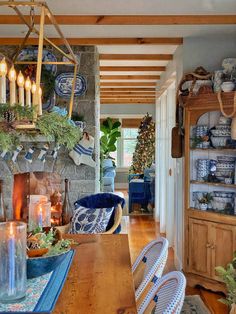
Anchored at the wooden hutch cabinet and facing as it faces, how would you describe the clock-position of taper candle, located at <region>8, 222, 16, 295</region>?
The taper candle is roughly at 11 o'clock from the wooden hutch cabinet.

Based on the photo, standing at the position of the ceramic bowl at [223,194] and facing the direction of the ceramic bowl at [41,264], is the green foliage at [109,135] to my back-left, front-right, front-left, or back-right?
back-right

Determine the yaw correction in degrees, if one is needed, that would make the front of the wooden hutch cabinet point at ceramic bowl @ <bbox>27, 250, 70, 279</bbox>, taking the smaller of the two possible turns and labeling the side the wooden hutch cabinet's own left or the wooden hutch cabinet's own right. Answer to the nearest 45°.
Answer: approximately 45° to the wooden hutch cabinet's own left

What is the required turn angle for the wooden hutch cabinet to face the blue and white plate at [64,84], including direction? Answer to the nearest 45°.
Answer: approximately 45° to its right

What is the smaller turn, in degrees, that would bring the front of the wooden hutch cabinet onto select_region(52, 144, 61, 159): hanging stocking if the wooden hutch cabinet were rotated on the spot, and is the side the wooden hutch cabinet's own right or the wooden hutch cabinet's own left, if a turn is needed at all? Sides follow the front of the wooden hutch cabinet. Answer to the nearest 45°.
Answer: approximately 45° to the wooden hutch cabinet's own right

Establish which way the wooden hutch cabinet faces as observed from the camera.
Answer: facing the viewer and to the left of the viewer

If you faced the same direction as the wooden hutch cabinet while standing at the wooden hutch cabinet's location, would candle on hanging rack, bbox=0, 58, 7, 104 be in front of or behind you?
in front

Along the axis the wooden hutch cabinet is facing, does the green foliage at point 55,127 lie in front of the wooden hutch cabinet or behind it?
in front

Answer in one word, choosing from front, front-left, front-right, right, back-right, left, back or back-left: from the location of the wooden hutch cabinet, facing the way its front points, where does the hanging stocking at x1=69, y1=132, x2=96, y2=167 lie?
front-right

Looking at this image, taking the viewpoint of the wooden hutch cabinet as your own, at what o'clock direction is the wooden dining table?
The wooden dining table is roughly at 11 o'clock from the wooden hutch cabinet.

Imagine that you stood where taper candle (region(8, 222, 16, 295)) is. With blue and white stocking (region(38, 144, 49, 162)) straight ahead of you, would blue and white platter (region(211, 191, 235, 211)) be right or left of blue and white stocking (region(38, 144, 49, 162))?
right
